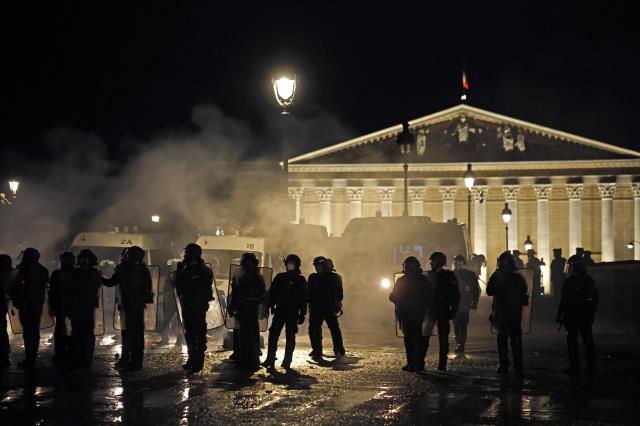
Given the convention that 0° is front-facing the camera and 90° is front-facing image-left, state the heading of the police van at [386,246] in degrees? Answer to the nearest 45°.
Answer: approximately 315°

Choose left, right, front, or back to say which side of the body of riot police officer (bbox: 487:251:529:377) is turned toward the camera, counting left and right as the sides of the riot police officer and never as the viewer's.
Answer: front

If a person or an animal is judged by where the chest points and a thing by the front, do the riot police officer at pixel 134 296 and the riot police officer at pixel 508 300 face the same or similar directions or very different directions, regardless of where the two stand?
same or similar directions

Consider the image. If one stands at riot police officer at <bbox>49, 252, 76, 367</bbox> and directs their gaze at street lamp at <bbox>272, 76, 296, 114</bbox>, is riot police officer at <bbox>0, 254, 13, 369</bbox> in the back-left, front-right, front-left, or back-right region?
back-left

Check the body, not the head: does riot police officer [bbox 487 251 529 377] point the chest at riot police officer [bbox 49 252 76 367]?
no

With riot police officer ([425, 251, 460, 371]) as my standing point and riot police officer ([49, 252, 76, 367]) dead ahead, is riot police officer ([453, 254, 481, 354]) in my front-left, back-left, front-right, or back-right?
back-right

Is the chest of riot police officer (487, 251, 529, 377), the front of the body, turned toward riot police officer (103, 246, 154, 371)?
no

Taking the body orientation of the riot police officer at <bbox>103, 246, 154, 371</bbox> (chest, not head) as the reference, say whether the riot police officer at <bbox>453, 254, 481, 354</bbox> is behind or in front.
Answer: behind

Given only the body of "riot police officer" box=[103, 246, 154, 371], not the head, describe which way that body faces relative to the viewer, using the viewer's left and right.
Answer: facing the viewer and to the left of the viewer

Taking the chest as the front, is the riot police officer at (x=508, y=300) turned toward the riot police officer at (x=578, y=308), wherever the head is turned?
no
